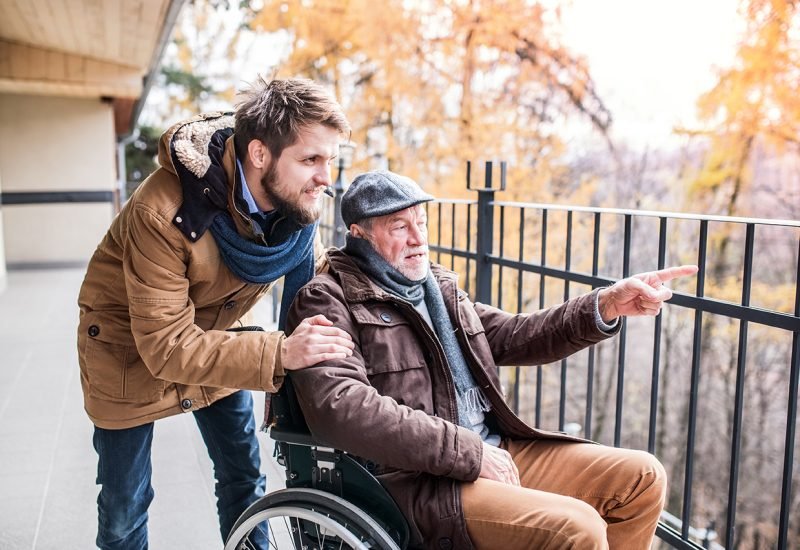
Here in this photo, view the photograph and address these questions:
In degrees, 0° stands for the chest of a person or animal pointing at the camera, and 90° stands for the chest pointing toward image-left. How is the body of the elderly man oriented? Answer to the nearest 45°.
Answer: approximately 315°

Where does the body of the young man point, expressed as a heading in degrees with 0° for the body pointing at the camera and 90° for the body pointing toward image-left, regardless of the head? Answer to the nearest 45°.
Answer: approximately 315°

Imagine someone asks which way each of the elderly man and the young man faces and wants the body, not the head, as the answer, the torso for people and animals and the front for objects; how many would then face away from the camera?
0
